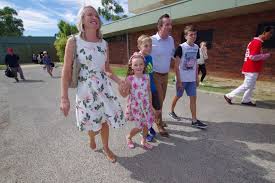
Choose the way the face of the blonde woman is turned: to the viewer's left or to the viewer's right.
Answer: to the viewer's right

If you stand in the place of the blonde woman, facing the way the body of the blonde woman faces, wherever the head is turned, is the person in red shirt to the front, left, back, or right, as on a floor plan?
left

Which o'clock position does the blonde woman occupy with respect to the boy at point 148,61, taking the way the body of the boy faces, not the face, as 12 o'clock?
The blonde woman is roughly at 3 o'clock from the boy.

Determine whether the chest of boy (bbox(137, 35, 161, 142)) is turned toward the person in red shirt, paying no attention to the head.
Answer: no

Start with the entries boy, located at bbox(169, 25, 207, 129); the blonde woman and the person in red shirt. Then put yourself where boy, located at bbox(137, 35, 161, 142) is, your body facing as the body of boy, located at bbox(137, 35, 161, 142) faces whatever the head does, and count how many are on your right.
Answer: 1

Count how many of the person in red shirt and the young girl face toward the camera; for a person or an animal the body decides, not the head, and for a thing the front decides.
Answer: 1

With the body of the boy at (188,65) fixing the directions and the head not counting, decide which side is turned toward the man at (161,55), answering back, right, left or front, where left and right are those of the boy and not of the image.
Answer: right

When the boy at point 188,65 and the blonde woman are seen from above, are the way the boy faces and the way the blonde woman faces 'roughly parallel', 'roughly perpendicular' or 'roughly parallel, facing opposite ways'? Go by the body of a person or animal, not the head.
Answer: roughly parallel

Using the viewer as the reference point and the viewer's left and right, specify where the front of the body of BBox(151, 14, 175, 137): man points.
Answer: facing the viewer and to the right of the viewer

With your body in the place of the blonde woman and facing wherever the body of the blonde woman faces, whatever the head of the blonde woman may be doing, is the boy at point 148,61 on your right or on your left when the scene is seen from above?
on your left

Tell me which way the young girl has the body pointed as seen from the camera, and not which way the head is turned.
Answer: toward the camera

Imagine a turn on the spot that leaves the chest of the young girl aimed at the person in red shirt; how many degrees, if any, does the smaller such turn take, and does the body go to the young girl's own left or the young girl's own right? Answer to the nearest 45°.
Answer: approximately 135° to the young girl's own left

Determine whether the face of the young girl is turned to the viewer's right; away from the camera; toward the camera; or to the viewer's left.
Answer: toward the camera

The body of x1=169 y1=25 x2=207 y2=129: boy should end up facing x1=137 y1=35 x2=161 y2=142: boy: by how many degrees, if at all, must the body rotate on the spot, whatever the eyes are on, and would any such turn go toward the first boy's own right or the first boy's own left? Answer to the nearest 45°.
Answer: approximately 90° to the first boy's own right

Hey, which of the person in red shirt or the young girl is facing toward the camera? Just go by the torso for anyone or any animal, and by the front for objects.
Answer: the young girl
